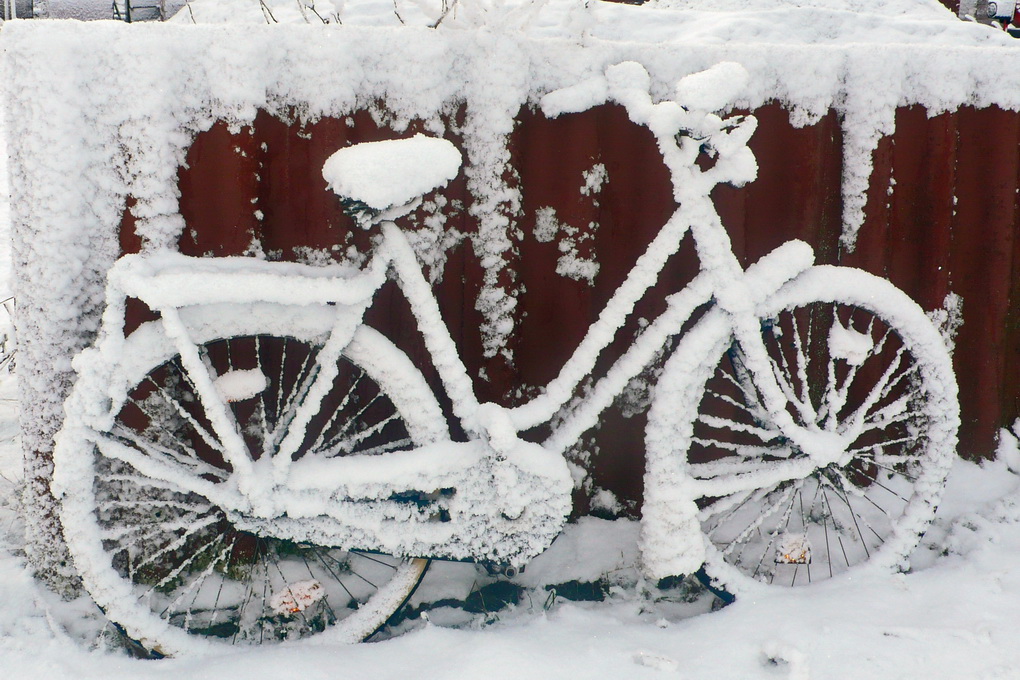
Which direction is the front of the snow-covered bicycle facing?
to the viewer's right
